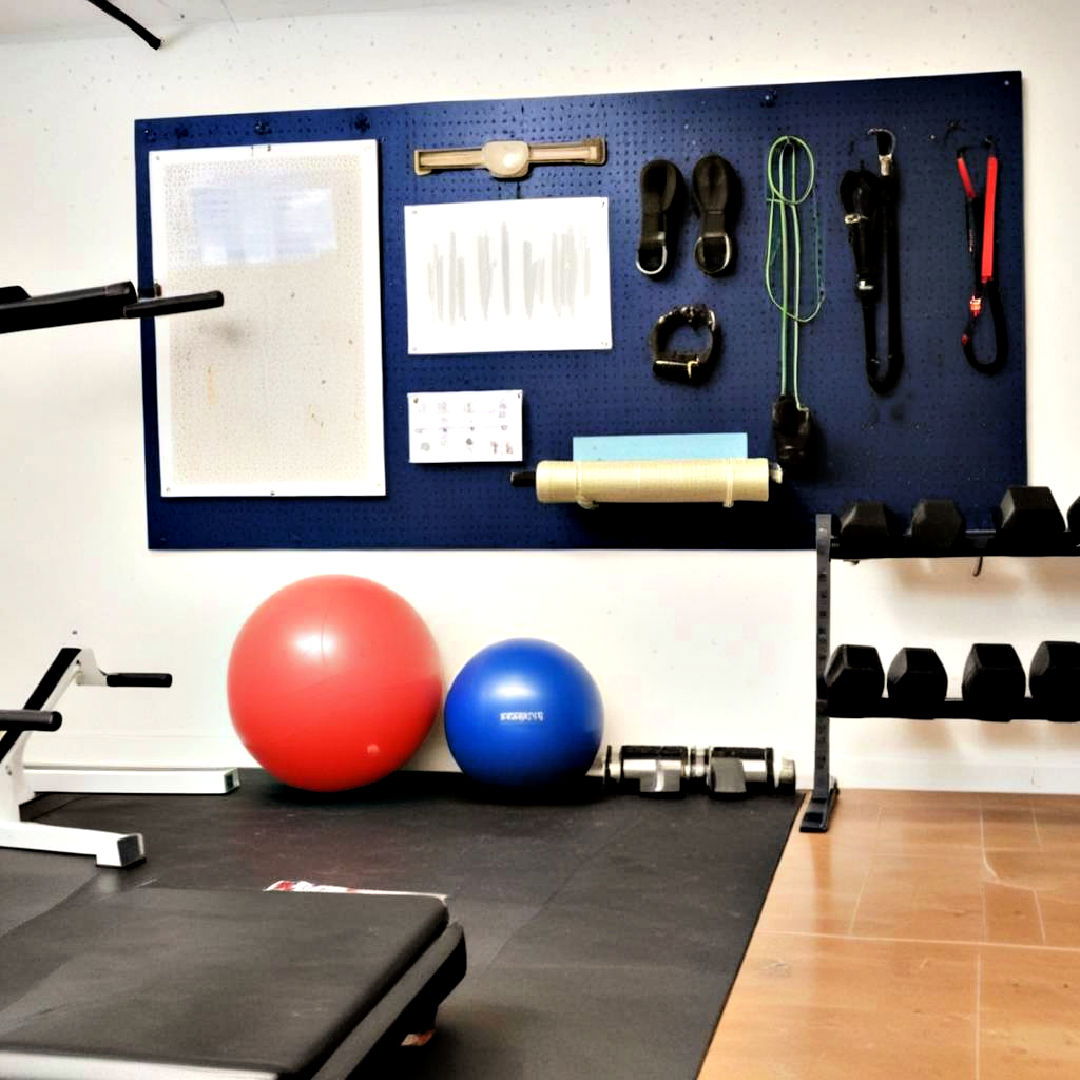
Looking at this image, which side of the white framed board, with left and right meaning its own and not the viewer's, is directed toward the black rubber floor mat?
front

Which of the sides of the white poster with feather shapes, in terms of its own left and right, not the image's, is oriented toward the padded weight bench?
front

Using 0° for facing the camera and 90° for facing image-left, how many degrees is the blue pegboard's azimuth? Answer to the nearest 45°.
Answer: approximately 0°

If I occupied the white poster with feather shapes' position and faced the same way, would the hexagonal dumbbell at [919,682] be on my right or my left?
on my left

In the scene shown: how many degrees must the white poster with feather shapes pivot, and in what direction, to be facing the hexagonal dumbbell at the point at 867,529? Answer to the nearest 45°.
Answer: approximately 45° to its left

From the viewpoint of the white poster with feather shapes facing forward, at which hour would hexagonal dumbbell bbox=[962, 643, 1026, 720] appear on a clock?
The hexagonal dumbbell is roughly at 10 o'clock from the white poster with feather shapes.

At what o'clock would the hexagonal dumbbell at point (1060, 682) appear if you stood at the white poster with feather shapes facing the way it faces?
The hexagonal dumbbell is roughly at 10 o'clock from the white poster with feather shapes.

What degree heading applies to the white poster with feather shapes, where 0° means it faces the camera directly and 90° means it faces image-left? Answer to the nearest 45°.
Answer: approximately 0°
